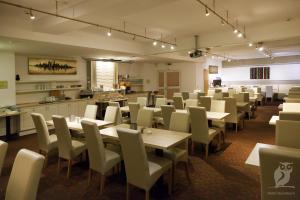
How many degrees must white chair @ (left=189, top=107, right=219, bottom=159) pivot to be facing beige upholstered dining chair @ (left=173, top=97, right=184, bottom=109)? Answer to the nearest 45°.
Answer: approximately 45° to its left

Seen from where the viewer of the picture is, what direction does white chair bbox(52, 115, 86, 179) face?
facing away from the viewer and to the right of the viewer

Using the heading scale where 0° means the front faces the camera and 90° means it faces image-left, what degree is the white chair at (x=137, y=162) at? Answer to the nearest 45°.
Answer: approximately 225°

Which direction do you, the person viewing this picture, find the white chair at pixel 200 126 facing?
facing away from the viewer and to the right of the viewer

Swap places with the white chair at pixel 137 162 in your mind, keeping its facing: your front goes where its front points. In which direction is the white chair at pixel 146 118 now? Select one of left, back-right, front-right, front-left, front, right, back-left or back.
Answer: front-left

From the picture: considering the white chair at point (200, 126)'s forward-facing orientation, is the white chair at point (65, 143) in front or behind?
behind

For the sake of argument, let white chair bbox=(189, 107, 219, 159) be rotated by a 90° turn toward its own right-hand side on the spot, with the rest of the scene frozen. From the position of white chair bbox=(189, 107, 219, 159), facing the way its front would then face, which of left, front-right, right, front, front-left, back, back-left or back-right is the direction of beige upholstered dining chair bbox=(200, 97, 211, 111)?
back-left
